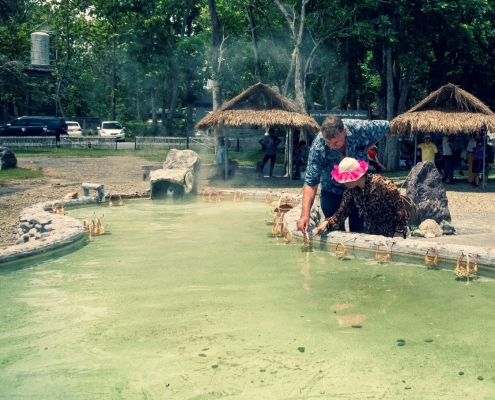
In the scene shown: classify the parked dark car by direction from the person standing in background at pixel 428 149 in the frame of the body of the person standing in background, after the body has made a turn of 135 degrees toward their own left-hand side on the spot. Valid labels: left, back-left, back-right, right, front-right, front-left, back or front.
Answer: left

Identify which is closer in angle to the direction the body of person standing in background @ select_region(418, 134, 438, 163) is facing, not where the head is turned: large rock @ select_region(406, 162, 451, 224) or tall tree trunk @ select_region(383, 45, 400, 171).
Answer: the large rock

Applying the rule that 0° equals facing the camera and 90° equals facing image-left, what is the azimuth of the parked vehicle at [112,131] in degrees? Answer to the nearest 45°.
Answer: approximately 315°

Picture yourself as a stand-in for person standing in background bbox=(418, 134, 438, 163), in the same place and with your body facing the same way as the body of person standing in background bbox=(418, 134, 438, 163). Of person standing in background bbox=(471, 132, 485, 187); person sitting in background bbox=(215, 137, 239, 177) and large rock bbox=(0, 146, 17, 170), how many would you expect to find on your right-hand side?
2

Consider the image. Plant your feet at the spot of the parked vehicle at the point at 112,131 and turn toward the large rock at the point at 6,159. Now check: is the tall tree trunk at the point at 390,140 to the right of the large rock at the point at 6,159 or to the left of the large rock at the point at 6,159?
left

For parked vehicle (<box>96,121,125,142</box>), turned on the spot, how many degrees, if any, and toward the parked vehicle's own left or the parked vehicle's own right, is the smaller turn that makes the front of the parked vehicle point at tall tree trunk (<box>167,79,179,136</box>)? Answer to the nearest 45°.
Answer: approximately 45° to the parked vehicle's own left

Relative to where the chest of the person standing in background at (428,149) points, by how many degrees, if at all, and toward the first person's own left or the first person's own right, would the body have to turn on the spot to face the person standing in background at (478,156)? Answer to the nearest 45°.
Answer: approximately 135° to the first person's own left

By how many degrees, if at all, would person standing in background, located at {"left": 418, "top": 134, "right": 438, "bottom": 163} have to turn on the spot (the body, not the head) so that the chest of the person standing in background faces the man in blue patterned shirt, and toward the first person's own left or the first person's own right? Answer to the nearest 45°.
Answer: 0° — they already face them

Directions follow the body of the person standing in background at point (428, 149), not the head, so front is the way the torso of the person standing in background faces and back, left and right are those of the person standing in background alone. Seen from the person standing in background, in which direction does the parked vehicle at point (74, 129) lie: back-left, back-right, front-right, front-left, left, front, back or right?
back-right
